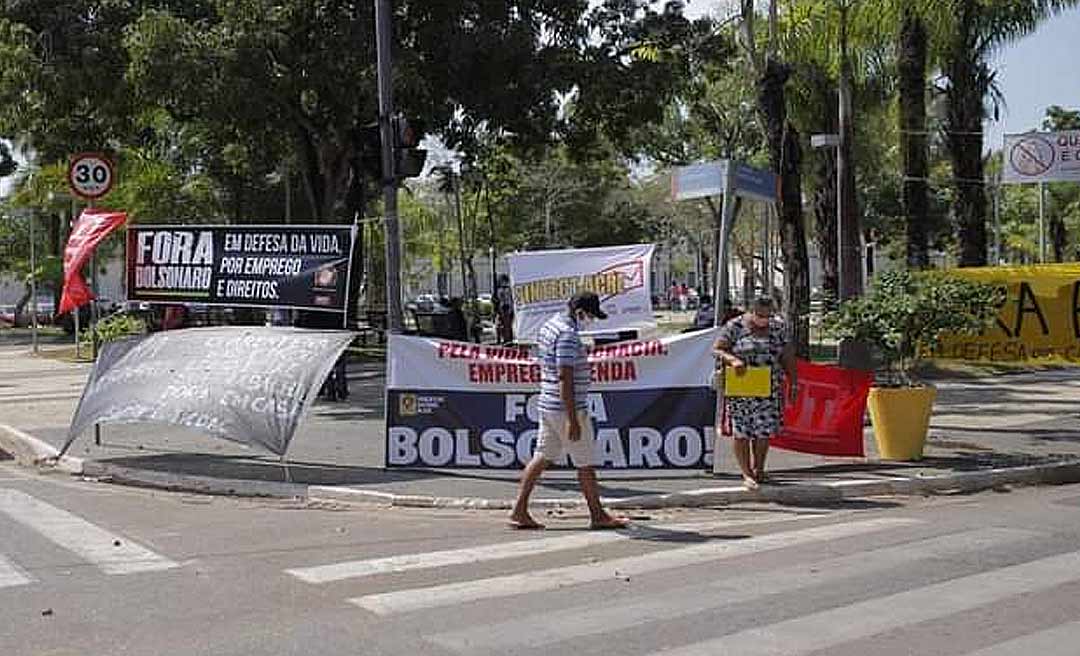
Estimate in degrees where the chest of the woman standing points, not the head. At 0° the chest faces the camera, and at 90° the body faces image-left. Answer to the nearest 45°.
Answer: approximately 0°

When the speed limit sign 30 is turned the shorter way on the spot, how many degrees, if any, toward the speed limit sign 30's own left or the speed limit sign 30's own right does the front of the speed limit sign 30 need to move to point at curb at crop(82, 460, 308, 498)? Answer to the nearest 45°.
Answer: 0° — it already faces it

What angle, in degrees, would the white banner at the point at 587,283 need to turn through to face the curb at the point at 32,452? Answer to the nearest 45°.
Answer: approximately 90° to its right

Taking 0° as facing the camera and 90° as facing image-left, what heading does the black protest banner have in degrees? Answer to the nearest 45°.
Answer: approximately 0°

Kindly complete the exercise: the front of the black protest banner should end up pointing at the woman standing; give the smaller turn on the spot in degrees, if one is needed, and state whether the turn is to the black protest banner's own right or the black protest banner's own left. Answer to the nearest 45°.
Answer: approximately 45° to the black protest banner's own left

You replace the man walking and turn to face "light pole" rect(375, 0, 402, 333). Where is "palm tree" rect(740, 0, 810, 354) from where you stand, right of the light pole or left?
right

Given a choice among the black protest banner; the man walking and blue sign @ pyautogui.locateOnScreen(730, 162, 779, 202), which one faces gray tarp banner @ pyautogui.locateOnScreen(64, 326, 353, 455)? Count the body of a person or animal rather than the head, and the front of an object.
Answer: the black protest banner
